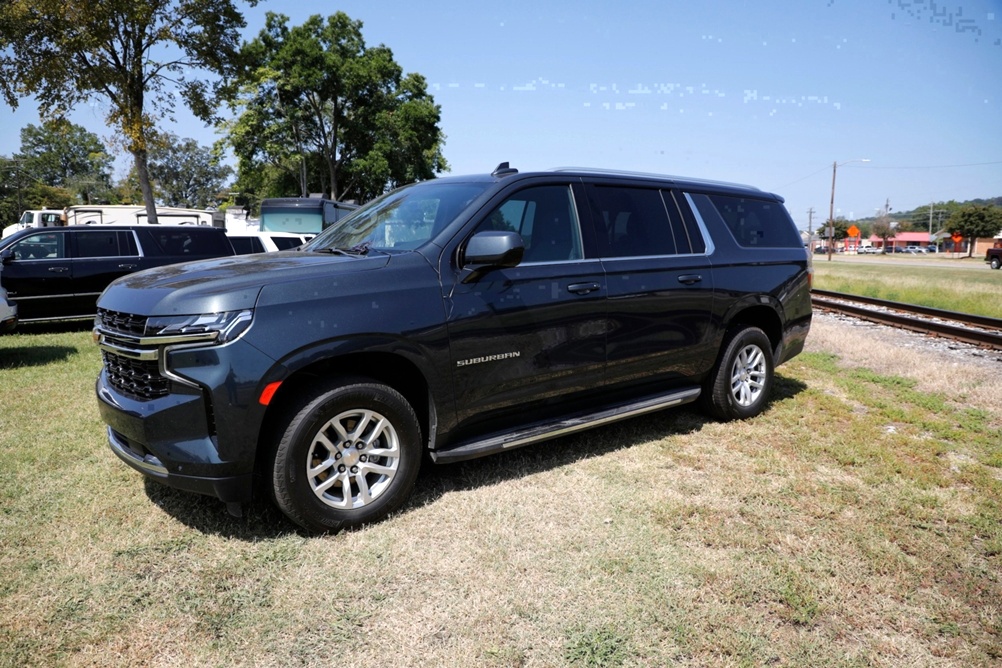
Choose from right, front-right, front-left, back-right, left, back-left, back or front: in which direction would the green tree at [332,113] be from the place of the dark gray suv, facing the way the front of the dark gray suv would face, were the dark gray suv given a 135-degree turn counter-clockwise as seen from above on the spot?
left

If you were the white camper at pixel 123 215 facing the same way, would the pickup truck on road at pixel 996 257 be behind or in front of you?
behind

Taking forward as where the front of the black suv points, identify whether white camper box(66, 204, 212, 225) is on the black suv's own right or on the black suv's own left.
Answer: on the black suv's own right

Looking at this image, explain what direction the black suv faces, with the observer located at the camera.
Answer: facing to the left of the viewer

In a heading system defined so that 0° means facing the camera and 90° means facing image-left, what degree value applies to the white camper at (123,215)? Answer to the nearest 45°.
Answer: approximately 90°

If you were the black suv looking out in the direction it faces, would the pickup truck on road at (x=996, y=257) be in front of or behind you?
behind
